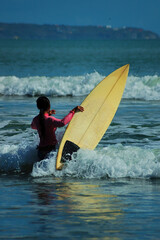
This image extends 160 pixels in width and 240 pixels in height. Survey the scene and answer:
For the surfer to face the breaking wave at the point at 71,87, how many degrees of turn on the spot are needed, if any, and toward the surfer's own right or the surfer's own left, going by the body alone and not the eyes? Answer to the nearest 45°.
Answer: approximately 45° to the surfer's own left

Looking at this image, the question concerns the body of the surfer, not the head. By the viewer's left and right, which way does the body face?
facing away from the viewer and to the right of the viewer
